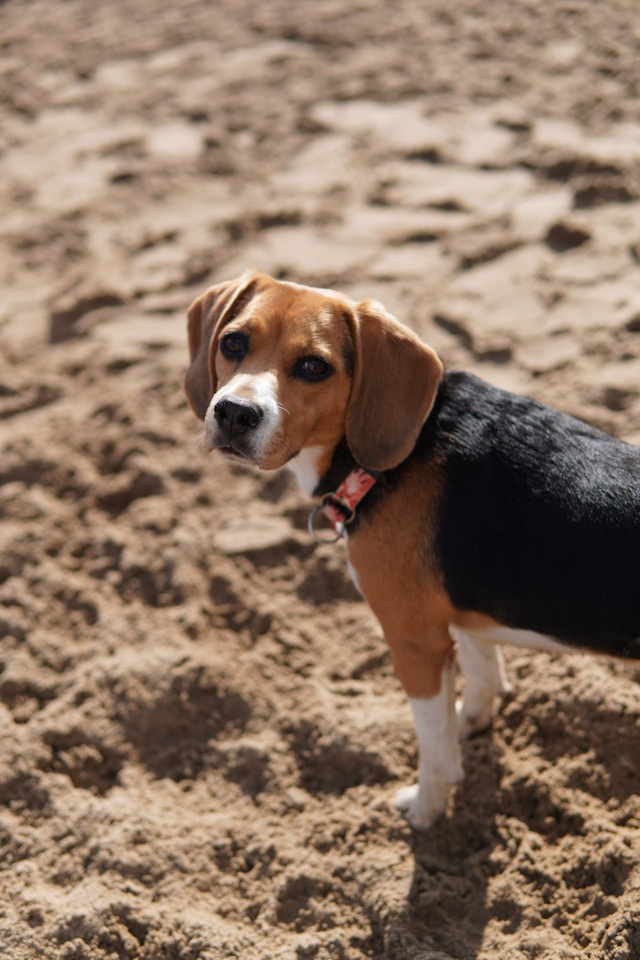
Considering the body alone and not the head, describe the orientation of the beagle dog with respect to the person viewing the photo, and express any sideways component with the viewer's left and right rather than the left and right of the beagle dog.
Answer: facing to the left of the viewer
